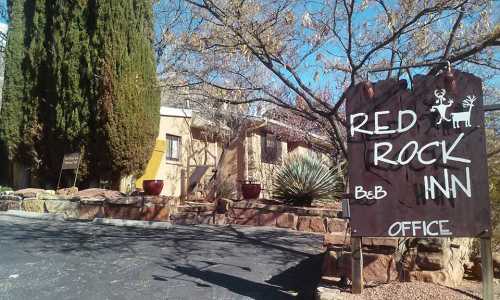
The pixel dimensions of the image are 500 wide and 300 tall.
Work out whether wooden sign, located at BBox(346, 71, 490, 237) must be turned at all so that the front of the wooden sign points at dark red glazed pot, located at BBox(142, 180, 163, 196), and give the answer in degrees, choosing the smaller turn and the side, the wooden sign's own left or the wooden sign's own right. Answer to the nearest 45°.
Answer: approximately 135° to the wooden sign's own right

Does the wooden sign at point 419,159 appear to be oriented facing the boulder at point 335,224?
no

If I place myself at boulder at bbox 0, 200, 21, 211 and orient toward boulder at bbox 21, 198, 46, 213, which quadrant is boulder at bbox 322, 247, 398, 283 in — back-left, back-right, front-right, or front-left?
front-right

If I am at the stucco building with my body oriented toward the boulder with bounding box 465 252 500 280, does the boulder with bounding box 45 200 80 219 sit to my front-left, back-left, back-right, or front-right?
front-right

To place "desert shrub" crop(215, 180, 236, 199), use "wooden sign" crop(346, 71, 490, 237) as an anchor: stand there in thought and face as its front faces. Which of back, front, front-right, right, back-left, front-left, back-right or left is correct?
back-right

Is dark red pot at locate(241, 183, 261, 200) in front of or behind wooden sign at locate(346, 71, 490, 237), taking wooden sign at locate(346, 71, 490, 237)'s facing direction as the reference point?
behind

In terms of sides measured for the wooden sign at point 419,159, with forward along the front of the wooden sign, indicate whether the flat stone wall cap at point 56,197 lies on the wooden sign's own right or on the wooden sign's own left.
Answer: on the wooden sign's own right

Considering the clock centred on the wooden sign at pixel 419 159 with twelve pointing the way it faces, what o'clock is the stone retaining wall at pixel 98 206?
The stone retaining wall is roughly at 4 o'clock from the wooden sign.

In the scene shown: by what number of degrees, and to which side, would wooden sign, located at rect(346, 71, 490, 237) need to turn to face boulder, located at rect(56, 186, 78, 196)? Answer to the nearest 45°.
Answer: approximately 135° to its right

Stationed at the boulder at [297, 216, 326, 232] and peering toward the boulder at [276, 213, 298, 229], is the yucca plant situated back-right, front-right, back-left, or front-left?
front-right

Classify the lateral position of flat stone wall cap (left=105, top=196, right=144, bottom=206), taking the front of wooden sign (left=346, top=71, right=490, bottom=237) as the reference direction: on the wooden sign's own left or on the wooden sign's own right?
on the wooden sign's own right

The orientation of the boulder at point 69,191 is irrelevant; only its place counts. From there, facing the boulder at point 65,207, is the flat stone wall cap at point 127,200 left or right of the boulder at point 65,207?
left

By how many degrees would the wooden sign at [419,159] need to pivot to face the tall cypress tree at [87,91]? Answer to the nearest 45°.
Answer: approximately 135° to its right

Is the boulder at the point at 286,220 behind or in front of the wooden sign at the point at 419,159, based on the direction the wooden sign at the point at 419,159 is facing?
behind

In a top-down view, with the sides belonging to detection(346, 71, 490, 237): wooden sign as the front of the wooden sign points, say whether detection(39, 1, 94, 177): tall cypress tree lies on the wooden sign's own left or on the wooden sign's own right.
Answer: on the wooden sign's own right

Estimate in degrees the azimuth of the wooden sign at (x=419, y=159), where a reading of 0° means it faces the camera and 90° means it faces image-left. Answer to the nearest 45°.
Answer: approximately 0°

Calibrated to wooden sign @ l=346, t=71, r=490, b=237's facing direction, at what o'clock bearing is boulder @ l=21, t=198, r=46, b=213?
The boulder is roughly at 4 o'clock from the wooden sign.

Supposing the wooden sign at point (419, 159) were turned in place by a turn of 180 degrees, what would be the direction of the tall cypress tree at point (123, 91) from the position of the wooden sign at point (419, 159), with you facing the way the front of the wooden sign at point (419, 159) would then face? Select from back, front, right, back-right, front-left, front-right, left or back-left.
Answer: front-left
